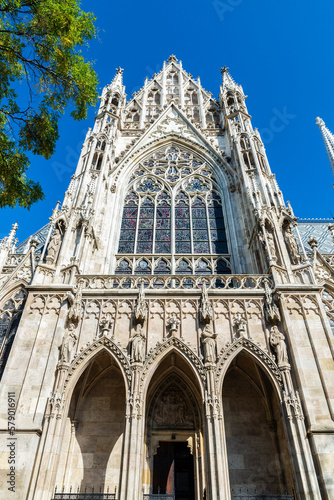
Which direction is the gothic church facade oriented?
toward the camera
